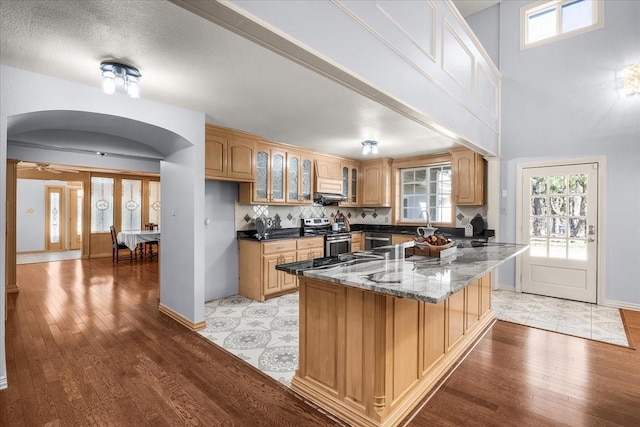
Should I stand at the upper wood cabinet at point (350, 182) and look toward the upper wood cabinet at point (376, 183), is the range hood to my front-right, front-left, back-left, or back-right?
back-right

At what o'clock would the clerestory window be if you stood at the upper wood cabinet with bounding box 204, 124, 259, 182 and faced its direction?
The clerestory window is roughly at 11 o'clock from the upper wood cabinet.

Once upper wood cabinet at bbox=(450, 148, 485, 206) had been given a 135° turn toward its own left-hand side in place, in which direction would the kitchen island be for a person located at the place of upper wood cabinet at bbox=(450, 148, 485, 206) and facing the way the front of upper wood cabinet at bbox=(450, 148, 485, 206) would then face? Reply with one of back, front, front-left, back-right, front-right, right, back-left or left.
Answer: back-right

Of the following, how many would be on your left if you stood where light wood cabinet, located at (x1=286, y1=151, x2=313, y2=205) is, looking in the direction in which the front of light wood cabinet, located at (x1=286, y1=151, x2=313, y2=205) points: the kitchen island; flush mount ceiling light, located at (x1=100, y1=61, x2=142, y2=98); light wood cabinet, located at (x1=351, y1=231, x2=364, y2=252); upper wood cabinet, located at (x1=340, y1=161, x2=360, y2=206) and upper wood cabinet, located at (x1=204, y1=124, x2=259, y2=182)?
2

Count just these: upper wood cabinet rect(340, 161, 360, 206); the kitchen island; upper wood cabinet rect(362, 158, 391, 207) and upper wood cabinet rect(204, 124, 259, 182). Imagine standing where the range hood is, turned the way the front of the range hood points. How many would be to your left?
2

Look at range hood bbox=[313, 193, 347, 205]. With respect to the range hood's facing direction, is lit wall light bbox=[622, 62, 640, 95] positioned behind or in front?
in front

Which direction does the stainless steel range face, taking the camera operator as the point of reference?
facing the viewer and to the right of the viewer

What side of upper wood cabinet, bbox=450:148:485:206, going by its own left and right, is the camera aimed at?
front

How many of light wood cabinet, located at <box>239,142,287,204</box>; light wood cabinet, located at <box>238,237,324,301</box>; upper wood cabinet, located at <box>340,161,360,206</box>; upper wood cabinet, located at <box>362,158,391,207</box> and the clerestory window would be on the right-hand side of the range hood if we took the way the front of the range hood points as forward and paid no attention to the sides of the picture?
2

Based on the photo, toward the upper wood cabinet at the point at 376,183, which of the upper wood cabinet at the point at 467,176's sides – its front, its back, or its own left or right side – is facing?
right

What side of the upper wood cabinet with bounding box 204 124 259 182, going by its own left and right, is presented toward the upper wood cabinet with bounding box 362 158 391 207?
left
